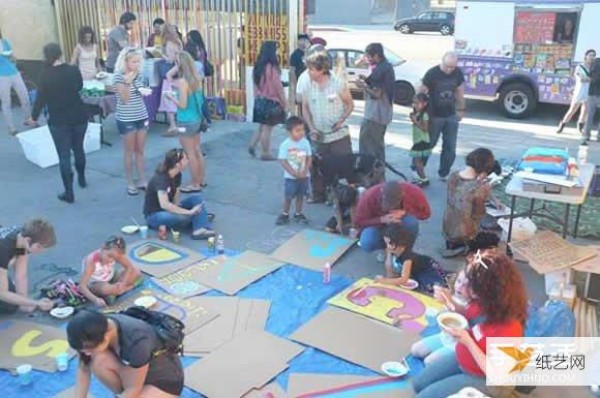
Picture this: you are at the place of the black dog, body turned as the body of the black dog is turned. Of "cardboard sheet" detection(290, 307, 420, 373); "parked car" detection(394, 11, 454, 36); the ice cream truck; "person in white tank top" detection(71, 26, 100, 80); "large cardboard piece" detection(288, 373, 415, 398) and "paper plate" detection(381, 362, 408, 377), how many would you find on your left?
3

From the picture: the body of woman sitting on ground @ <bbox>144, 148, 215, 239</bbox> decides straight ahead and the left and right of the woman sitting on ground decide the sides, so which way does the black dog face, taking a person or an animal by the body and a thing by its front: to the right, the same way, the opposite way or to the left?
the opposite way

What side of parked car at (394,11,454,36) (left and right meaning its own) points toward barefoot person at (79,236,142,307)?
left

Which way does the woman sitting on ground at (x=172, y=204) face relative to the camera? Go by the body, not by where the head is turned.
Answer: to the viewer's right

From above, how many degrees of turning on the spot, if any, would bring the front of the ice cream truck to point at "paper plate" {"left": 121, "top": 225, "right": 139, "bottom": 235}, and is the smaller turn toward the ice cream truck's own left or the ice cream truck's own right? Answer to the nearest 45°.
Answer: approximately 135° to the ice cream truck's own right

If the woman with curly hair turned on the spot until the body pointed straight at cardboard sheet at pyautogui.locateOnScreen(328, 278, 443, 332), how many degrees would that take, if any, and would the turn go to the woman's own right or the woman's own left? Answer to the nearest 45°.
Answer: approximately 45° to the woman's own right

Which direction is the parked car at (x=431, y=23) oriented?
to the viewer's left

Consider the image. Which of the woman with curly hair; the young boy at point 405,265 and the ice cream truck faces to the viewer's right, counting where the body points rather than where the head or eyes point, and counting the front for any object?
the ice cream truck

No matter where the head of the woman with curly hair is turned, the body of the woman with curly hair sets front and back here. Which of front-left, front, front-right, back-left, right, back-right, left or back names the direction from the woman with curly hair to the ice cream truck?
right

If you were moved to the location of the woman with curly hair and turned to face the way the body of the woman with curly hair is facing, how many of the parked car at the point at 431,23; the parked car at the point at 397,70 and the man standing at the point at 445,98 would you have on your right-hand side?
3

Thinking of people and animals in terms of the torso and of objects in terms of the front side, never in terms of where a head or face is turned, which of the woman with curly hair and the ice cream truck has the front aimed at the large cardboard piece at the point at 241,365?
the woman with curly hair

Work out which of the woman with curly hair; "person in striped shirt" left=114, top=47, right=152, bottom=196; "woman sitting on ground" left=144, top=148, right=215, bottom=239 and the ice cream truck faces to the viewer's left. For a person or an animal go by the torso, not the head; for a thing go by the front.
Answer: the woman with curly hair

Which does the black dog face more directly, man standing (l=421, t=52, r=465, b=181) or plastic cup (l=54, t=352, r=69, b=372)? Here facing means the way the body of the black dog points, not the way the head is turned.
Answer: the plastic cup

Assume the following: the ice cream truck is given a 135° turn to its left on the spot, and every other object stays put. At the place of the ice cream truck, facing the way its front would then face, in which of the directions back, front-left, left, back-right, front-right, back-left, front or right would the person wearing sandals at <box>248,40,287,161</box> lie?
left

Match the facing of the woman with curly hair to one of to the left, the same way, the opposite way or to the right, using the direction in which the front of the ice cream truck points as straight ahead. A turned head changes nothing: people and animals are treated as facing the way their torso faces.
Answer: the opposite way

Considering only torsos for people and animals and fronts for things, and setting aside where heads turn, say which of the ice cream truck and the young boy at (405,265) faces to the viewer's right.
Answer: the ice cream truck

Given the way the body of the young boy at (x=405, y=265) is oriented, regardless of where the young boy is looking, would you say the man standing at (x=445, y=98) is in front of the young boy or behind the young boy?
behind

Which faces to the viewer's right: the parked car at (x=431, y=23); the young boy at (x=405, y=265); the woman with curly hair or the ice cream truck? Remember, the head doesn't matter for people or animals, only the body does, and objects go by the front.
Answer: the ice cream truck
